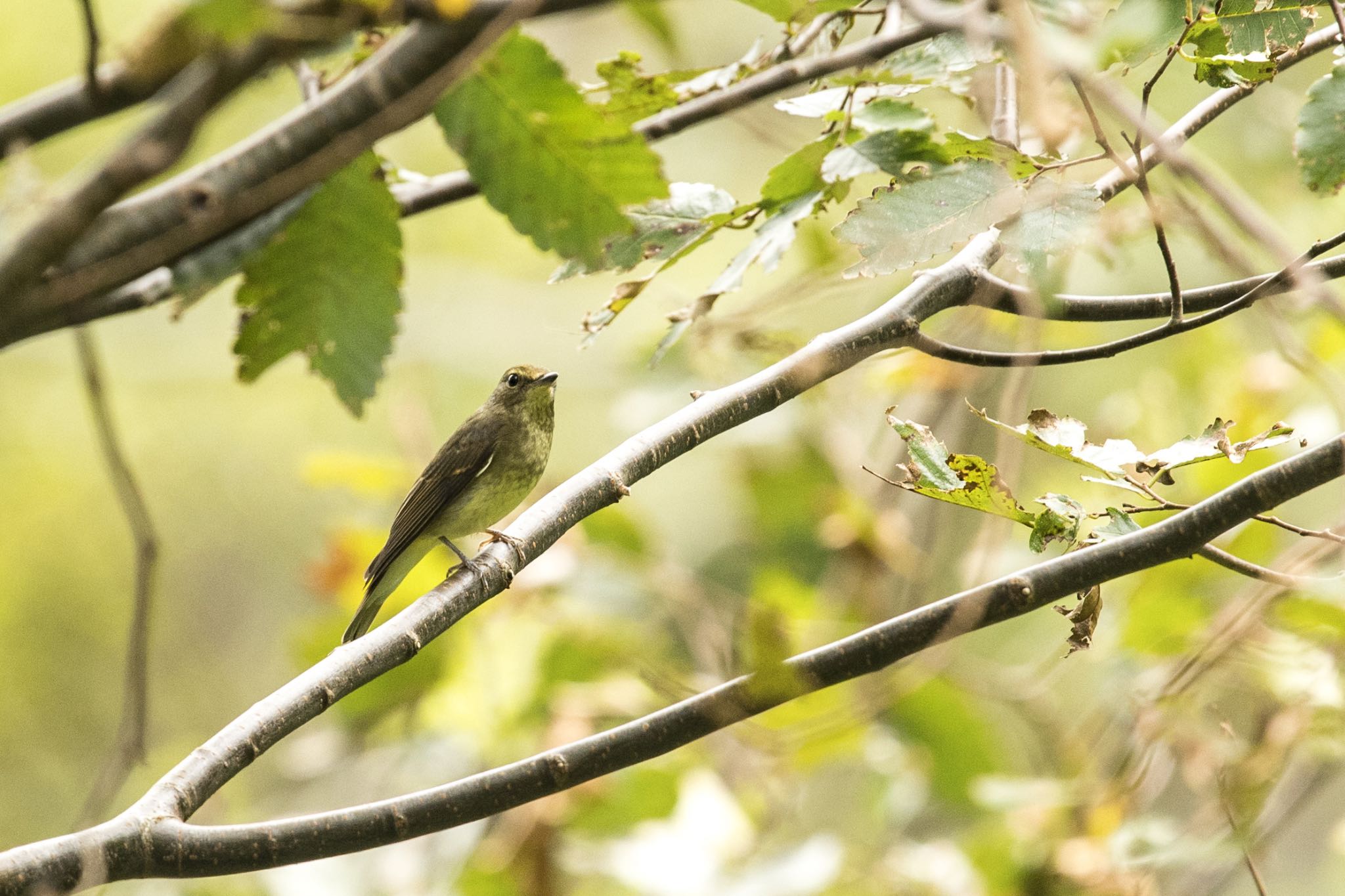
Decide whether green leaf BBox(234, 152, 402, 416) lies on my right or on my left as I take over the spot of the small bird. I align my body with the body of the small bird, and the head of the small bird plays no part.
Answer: on my right

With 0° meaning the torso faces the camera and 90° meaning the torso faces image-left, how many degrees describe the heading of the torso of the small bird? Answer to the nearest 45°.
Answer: approximately 270°
